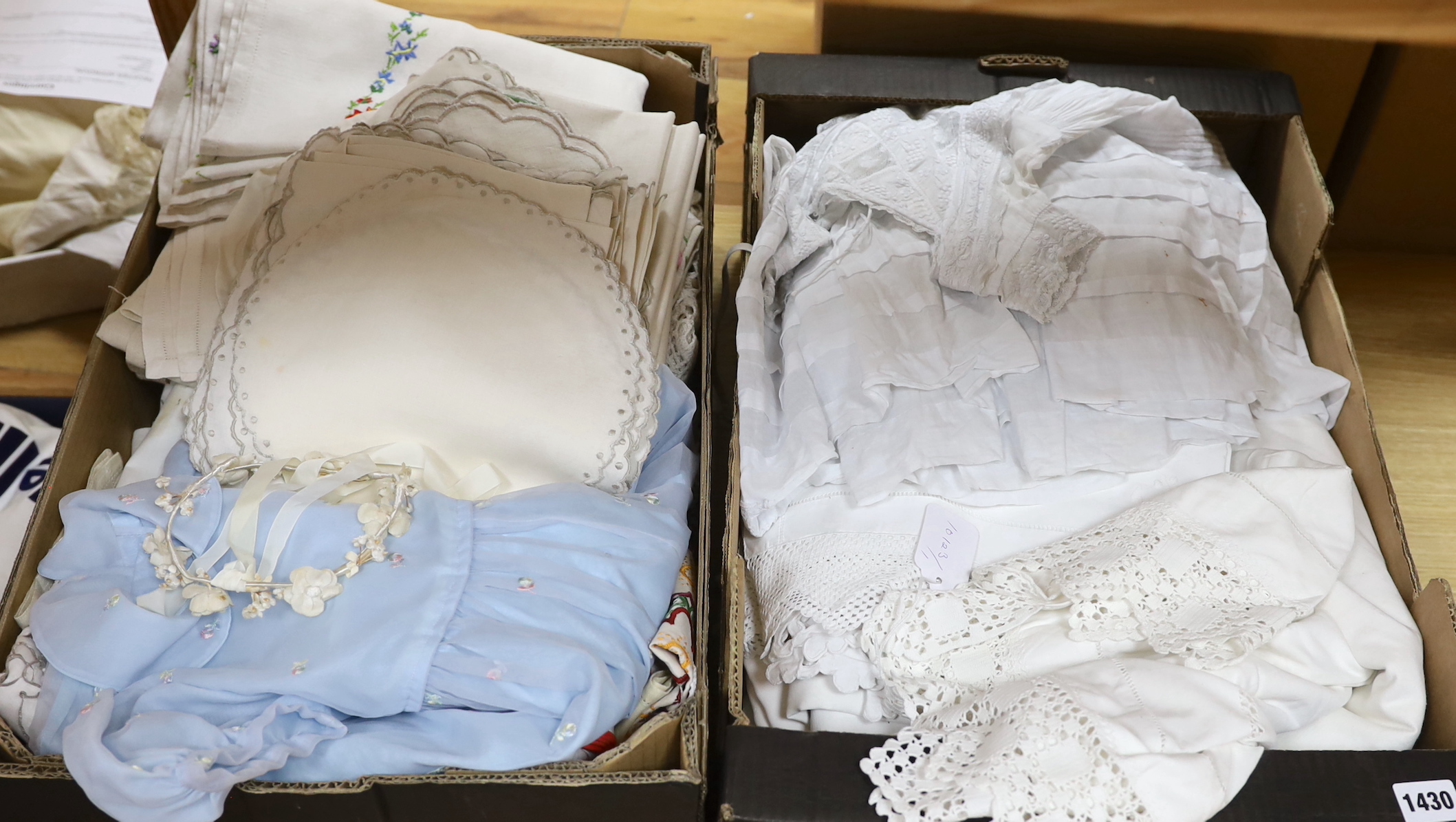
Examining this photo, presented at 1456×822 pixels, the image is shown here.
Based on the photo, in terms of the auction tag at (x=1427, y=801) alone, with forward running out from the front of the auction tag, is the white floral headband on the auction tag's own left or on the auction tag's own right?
on the auction tag's own right

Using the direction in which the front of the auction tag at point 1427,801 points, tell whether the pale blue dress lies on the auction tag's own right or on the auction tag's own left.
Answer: on the auction tag's own right

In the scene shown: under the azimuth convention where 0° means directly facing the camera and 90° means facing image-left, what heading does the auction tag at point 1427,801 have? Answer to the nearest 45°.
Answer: approximately 0°

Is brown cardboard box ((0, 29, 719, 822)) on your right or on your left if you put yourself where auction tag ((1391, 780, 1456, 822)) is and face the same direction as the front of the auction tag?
on your right
